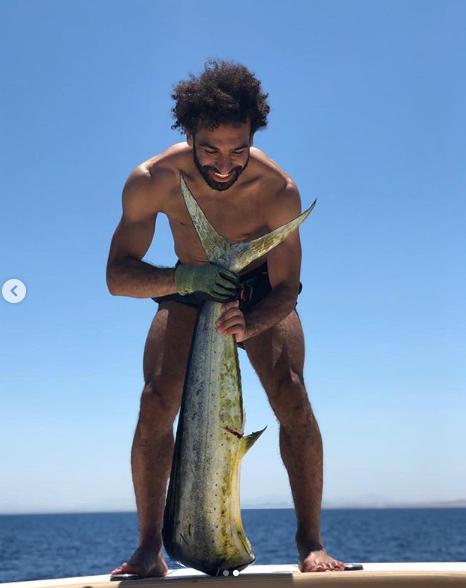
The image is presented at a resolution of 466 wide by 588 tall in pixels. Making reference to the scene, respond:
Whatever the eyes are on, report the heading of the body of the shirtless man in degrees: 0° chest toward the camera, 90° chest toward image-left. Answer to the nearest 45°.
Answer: approximately 0°
